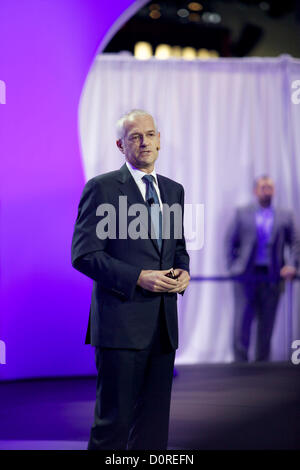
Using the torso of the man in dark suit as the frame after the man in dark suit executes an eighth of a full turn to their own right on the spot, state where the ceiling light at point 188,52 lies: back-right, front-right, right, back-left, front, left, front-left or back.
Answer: back

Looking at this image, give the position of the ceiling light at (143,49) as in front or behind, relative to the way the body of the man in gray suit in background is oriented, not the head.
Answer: behind

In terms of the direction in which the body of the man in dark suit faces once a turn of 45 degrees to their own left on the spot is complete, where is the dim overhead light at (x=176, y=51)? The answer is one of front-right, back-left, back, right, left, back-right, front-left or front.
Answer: left

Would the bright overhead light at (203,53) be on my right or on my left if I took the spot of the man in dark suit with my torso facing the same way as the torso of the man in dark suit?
on my left

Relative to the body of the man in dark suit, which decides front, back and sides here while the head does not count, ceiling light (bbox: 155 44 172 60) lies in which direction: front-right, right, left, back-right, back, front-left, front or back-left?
back-left

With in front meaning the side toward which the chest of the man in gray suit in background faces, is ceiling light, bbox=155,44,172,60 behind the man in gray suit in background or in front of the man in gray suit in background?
behind

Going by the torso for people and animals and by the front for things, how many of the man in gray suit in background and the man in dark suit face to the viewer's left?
0

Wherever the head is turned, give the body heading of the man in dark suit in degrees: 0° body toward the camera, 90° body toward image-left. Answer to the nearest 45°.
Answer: approximately 315°

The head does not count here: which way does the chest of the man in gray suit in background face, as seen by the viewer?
toward the camera
